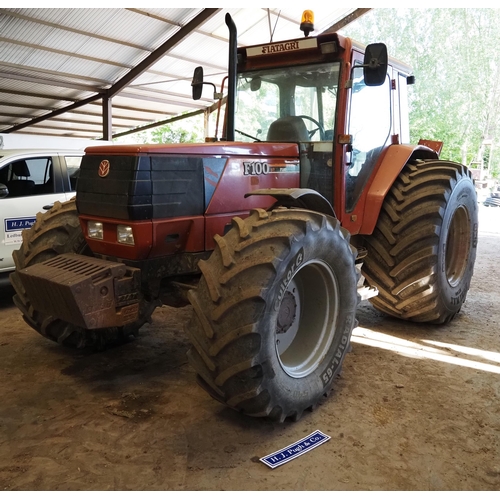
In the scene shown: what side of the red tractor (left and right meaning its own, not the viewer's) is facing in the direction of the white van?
right

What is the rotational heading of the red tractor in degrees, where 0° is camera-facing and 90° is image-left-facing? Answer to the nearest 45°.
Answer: approximately 45°
